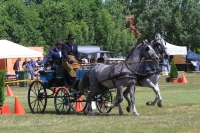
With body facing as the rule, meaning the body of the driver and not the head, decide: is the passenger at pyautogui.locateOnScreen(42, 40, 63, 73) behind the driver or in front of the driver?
behind

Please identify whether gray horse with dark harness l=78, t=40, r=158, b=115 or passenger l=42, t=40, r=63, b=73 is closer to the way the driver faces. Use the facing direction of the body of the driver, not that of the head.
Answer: the gray horse with dark harness

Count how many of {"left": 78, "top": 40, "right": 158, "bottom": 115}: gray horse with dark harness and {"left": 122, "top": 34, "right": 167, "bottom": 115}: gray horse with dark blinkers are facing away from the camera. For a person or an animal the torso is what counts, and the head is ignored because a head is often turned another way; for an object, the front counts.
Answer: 0

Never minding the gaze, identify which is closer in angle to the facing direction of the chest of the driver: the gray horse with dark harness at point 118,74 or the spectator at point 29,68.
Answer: the gray horse with dark harness

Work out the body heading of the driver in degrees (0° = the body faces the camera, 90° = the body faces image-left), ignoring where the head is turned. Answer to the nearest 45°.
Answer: approximately 315°

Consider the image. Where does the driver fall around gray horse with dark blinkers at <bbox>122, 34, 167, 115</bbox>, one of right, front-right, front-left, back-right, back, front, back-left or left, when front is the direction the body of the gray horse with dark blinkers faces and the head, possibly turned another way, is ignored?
back-right

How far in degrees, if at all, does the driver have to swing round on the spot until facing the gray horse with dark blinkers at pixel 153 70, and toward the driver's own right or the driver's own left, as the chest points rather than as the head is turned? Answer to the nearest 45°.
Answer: approximately 45° to the driver's own left

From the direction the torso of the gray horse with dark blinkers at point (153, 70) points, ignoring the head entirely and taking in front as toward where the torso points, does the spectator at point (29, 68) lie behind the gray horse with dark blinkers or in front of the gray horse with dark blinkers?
behind

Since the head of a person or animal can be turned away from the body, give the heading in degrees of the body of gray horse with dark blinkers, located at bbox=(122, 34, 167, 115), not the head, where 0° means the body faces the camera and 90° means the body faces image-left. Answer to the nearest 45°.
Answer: approximately 315°

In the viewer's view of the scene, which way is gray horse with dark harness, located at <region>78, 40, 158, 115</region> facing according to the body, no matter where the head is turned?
to the viewer's right

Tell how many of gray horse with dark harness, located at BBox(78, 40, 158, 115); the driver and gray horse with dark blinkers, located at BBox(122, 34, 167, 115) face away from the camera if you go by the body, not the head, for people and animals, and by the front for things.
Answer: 0

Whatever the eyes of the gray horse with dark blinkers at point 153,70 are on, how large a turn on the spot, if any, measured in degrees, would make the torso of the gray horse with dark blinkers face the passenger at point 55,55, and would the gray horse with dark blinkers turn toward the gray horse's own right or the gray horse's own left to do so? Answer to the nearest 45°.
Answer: approximately 135° to the gray horse's own right
